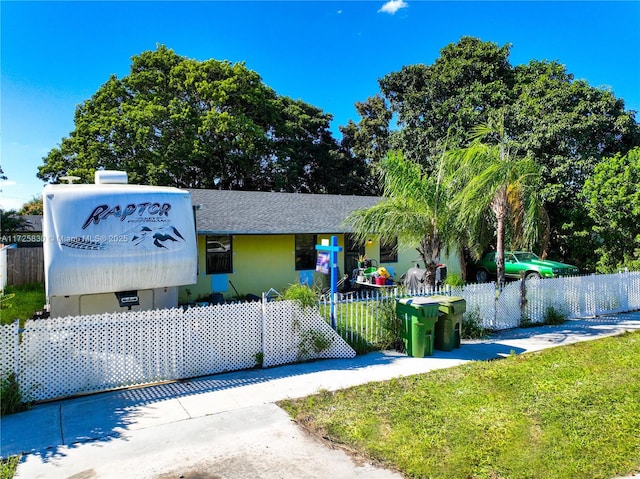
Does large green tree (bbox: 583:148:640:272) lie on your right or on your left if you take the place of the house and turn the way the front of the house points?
on your left

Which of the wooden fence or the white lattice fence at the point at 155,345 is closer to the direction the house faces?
the white lattice fence

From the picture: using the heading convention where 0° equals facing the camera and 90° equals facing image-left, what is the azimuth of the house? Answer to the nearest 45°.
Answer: approximately 0°

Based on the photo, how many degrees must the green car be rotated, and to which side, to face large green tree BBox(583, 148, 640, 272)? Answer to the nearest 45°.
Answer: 0° — it already faces it

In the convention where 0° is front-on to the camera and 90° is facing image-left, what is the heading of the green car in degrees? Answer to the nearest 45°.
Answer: approximately 315°

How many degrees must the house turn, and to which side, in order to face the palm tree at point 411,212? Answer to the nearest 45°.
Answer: approximately 45° to its left

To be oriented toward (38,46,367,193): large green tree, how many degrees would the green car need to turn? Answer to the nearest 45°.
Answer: approximately 135° to its right

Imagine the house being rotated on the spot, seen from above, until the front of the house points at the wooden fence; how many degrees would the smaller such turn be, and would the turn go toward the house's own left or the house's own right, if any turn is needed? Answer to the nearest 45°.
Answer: approximately 90° to the house's own right
